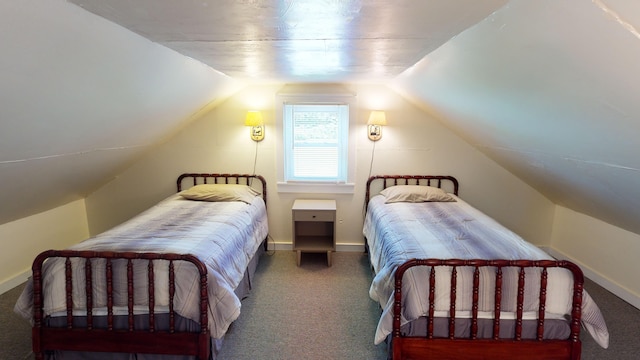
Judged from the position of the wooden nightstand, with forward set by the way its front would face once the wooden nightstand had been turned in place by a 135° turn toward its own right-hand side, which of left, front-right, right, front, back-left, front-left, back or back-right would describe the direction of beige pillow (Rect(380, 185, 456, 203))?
back-right

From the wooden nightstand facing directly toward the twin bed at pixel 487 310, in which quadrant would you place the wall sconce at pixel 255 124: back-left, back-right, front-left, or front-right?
back-right

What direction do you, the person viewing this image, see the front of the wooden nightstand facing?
facing the viewer

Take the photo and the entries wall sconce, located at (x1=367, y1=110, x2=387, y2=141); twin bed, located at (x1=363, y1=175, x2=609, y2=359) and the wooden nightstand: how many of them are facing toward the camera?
3

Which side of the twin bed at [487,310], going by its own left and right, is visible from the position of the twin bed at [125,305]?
right

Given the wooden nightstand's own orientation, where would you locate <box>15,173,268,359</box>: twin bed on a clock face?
The twin bed is roughly at 1 o'clock from the wooden nightstand.

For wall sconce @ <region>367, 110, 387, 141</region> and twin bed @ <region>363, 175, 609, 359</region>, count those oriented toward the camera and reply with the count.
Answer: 2

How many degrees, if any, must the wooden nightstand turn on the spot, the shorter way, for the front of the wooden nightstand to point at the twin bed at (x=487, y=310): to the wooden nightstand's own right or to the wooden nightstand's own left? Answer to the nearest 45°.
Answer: approximately 45° to the wooden nightstand's own left

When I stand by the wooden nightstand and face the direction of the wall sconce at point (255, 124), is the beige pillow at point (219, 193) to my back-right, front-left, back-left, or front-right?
front-left

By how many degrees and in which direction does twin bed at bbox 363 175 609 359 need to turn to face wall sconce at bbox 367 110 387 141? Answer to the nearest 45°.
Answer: approximately 135° to its right

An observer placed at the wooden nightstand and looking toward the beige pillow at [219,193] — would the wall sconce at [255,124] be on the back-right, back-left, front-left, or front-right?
front-right

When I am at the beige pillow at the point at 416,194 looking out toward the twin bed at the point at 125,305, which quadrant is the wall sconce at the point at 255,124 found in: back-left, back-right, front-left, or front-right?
front-right

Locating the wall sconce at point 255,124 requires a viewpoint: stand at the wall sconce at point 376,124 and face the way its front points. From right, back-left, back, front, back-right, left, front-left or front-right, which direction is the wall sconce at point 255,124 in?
right

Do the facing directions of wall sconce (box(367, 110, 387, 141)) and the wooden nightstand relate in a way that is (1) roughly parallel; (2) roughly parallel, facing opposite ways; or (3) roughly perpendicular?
roughly parallel
